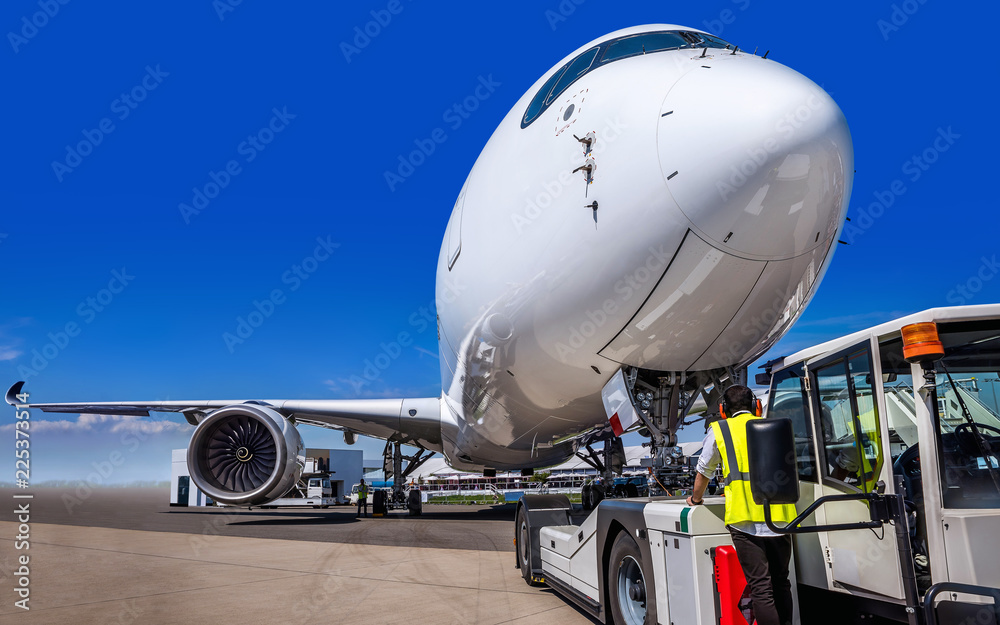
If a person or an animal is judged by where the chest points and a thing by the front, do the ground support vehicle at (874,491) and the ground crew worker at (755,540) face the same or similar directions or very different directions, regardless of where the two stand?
very different directions

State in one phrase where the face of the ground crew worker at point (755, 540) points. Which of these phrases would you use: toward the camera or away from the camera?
away from the camera

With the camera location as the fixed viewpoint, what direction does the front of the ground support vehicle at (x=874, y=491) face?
facing the viewer and to the right of the viewer

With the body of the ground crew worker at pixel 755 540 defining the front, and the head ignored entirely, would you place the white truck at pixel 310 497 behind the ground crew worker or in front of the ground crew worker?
in front

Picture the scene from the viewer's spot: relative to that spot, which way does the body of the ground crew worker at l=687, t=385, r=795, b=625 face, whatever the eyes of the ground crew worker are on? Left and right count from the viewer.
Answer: facing away from the viewer and to the left of the viewer

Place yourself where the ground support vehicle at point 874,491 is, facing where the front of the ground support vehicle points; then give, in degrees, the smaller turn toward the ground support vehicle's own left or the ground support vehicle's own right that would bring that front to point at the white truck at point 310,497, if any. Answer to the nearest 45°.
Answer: approximately 180°
